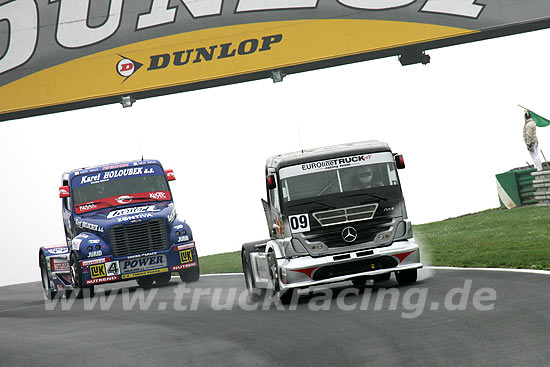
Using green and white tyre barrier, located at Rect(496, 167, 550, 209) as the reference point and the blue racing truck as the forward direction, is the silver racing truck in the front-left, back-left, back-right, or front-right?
front-left

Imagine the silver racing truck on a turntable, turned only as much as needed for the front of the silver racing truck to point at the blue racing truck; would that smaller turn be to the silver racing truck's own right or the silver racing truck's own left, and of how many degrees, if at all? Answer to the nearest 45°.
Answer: approximately 135° to the silver racing truck's own right

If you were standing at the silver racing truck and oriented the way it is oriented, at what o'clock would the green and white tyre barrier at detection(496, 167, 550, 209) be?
The green and white tyre barrier is roughly at 7 o'clock from the silver racing truck.

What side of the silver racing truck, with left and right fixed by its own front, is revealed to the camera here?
front
